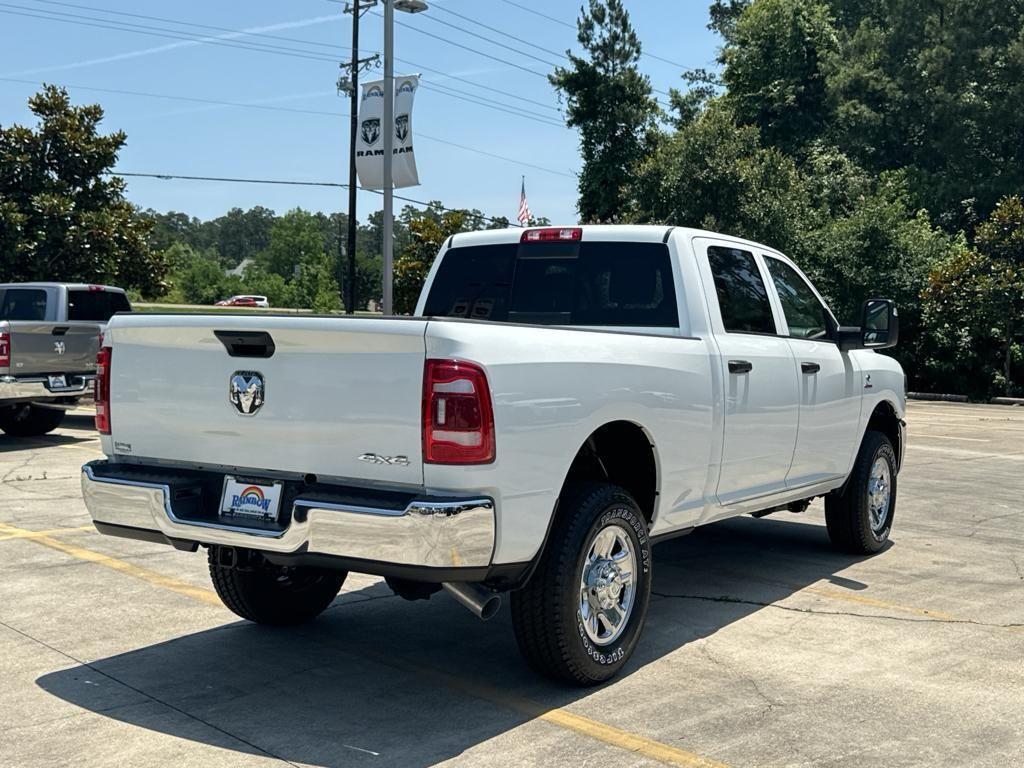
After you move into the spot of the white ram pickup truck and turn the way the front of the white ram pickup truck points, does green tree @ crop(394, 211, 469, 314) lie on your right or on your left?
on your left

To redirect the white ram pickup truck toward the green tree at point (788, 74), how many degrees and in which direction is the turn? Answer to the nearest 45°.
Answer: approximately 45° to its left

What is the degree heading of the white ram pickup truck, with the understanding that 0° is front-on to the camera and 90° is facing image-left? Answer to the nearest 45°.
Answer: approximately 225°

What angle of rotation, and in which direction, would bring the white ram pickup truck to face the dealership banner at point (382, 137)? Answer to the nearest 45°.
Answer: approximately 45° to its left
